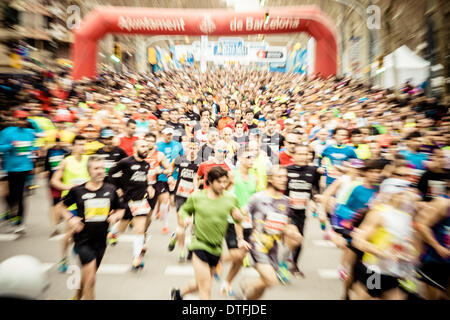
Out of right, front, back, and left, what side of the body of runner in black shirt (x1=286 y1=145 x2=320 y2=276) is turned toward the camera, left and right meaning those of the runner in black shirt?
front

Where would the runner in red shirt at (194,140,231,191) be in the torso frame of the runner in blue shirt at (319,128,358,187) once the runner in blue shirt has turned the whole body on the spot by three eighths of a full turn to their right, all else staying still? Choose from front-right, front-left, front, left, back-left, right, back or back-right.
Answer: left

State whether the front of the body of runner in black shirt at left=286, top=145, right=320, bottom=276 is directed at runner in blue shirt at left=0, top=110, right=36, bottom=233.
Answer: no

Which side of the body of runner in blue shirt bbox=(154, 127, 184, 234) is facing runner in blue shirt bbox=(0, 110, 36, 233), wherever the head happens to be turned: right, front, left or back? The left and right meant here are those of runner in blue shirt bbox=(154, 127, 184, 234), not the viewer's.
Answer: right

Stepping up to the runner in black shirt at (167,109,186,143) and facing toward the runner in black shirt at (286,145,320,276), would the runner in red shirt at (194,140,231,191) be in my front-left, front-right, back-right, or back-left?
front-right

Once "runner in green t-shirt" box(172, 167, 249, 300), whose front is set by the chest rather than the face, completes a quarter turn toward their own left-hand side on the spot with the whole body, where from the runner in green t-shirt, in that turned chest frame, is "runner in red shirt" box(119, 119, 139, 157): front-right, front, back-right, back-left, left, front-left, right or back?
left

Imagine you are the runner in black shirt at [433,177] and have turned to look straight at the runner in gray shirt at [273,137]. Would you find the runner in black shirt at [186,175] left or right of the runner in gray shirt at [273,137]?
left

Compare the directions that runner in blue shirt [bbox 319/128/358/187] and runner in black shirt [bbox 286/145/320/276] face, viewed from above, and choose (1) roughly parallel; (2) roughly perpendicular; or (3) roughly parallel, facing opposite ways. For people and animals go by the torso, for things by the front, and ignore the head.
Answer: roughly parallel

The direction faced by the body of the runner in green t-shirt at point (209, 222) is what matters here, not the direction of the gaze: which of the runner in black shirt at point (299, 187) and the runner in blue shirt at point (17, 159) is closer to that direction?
the runner in black shirt

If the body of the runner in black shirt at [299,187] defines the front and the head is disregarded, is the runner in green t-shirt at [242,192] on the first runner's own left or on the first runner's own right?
on the first runner's own right
